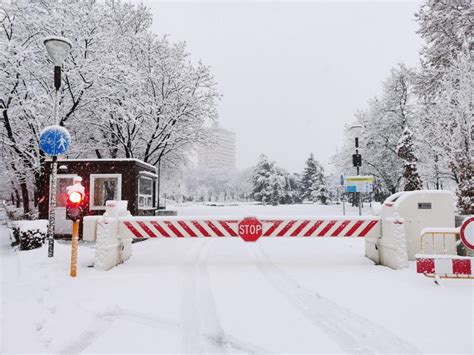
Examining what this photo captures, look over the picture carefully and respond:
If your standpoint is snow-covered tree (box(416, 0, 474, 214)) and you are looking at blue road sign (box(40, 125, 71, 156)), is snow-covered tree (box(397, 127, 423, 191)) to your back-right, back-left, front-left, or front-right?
back-right

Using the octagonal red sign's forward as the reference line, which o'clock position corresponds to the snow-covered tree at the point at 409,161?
The snow-covered tree is roughly at 7 o'clock from the octagonal red sign.

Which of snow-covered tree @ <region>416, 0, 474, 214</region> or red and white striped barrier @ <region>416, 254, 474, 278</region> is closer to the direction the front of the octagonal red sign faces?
the red and white striped barrier

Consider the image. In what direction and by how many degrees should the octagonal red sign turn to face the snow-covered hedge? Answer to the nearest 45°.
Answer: approximately 90° to its right

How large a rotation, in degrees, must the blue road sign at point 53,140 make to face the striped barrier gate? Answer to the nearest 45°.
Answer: approximately 45° to its left

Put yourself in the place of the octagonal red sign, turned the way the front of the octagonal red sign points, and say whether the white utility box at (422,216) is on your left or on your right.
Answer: on your left

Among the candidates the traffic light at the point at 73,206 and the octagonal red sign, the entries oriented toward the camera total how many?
2

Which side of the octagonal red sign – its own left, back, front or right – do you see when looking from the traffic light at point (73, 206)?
right
